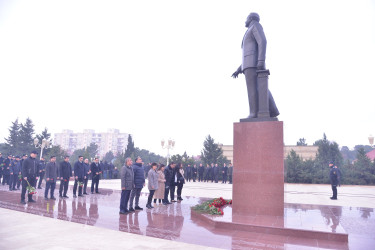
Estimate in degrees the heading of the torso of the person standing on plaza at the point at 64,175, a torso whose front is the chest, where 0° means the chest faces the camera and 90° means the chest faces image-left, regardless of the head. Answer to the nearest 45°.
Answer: approximately 315°

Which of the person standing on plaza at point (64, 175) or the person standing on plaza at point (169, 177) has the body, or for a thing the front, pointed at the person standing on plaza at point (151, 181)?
the person standing on plaza at point (64, 175)

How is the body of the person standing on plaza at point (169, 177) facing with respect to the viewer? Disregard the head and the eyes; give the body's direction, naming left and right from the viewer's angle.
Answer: facing to the right of the viewer

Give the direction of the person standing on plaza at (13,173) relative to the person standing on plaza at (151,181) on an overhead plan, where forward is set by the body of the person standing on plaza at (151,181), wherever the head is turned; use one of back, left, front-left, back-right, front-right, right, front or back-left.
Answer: back-left

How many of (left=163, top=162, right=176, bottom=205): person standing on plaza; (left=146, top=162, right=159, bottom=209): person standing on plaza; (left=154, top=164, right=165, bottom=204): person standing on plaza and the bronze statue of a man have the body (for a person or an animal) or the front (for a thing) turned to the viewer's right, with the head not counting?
3

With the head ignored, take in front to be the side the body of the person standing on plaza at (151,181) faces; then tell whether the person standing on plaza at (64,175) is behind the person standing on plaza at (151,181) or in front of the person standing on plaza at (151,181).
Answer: behind

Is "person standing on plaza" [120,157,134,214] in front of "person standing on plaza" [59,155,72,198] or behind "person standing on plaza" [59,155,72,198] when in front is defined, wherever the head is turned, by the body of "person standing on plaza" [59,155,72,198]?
in front

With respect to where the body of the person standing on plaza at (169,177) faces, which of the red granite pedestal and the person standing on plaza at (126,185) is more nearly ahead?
the red granite pedestal

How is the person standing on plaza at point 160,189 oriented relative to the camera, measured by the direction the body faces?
to the viewer's right

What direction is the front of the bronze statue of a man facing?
to the viewer's left

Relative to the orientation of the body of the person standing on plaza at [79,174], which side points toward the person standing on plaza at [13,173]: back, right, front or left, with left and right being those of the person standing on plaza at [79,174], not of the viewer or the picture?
back

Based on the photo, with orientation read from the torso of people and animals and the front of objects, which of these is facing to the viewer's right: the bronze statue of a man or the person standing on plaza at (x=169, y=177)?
the person standing on plaza
